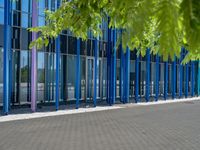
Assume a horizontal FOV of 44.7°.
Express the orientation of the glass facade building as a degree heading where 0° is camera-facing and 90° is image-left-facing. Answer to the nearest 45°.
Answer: approximately 315°
